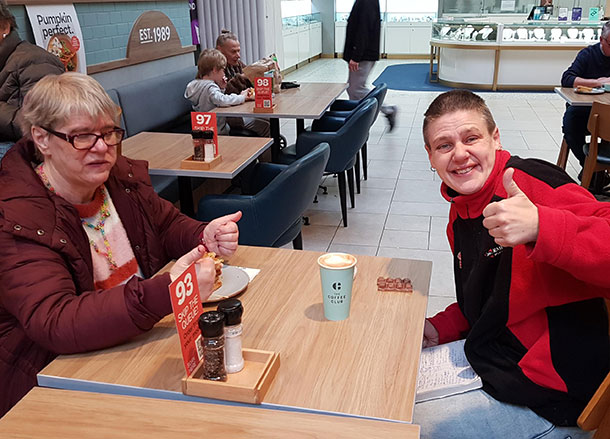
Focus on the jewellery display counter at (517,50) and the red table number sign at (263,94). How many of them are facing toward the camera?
2

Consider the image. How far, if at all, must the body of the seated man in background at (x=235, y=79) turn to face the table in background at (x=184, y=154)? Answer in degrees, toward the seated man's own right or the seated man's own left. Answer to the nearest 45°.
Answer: approximately 45° to the seated man's own right

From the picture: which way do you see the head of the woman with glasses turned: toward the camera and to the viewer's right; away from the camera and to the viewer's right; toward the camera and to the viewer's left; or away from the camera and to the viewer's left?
toward the camera and to the viewer's right

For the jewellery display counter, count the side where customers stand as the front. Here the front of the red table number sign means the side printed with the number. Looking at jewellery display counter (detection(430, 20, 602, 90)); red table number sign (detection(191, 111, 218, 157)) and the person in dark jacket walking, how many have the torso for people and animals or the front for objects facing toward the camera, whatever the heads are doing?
2

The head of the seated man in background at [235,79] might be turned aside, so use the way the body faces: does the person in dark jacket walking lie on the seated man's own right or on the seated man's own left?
on the seated man's own left

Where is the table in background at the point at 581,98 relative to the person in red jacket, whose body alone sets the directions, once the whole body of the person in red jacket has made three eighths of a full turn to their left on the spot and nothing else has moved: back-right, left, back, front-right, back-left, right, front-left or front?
left

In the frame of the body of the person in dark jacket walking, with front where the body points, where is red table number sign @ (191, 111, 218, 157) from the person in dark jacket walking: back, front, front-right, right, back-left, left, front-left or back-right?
left

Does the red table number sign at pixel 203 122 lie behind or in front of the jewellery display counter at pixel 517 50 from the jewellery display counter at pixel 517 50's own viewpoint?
in front

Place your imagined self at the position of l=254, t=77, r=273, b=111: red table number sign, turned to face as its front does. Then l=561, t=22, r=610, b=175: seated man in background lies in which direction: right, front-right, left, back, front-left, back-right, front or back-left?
left

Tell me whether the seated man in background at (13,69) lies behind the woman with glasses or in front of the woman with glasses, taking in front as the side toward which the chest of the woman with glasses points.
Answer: behind

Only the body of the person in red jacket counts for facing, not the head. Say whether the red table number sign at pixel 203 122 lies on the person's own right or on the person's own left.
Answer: on the person's own right
